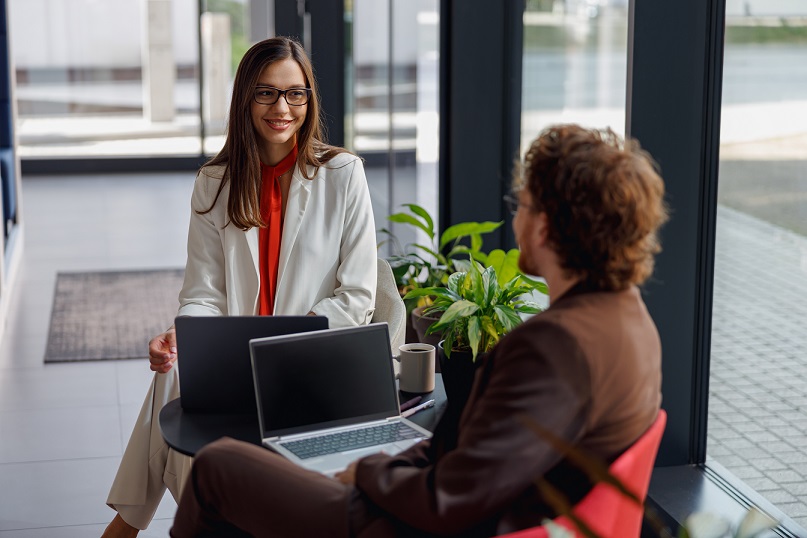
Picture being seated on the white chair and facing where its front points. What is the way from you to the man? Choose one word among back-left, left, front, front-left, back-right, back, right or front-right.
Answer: front-left

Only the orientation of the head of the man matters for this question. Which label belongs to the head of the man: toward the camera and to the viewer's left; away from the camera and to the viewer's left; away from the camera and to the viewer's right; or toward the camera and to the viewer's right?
away from the camera and to the viewer's left

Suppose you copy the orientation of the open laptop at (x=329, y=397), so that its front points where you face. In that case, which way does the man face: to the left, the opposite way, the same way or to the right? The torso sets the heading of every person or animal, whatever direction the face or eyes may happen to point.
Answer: the opposite way

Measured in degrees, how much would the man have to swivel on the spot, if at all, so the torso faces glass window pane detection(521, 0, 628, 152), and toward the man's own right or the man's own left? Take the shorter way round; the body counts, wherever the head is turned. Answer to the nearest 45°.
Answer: approximately 45° to the man's own right

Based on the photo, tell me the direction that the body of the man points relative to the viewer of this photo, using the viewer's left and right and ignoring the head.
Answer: facing away from the viewer and to the left of the viewer

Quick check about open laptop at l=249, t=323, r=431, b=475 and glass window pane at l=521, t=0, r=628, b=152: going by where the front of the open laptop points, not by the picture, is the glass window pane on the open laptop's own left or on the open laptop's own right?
on the open laptop's own left

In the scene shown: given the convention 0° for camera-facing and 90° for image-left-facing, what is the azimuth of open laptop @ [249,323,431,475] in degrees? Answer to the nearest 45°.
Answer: approximately 315°

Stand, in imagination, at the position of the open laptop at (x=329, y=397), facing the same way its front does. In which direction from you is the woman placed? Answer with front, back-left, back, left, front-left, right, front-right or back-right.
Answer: back-left

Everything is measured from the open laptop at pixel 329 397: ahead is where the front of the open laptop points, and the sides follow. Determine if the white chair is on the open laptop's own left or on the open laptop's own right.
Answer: on the open laptop's own left

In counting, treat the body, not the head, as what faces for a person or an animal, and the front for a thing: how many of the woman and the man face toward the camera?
1

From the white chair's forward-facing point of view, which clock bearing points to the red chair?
The red chair is roughly at 10 o'clock from the white chair.

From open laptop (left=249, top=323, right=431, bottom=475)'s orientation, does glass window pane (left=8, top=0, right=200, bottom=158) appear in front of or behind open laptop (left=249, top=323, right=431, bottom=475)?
behind

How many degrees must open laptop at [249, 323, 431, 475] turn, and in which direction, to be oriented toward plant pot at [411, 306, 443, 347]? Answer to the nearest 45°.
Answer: approximately 135° to its left

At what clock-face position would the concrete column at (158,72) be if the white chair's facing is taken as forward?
The concrete column is roughly at 4 o'clock from the white chair.
